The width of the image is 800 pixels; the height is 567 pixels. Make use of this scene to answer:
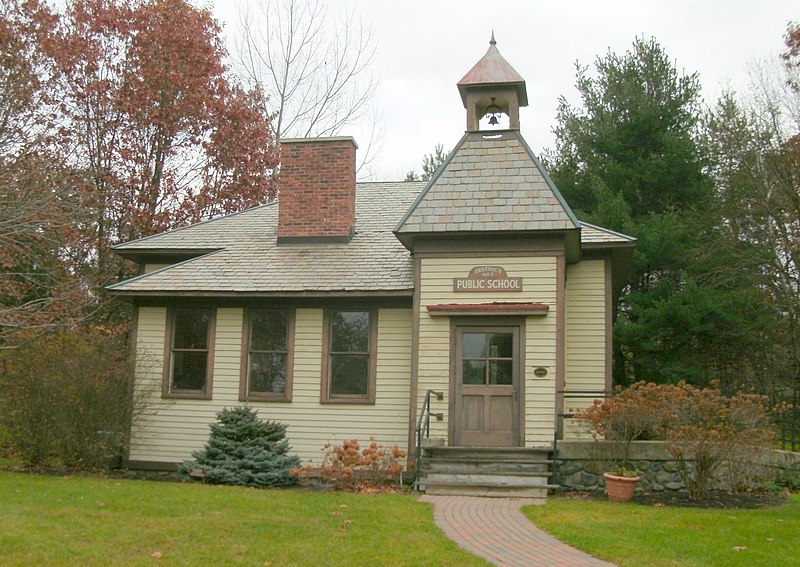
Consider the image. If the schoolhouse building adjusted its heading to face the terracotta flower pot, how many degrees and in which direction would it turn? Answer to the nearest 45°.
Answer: approximately 45° to its left

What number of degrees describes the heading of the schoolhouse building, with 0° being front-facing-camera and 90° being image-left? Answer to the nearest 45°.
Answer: approximately 0°

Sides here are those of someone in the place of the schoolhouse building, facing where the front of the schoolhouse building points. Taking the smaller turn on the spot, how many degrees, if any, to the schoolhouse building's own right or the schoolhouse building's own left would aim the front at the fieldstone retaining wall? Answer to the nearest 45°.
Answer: approximately 45° to the schoolhouse building's own left

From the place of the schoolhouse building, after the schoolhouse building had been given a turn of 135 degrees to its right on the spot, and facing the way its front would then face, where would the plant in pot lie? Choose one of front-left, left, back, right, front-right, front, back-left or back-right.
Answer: back
